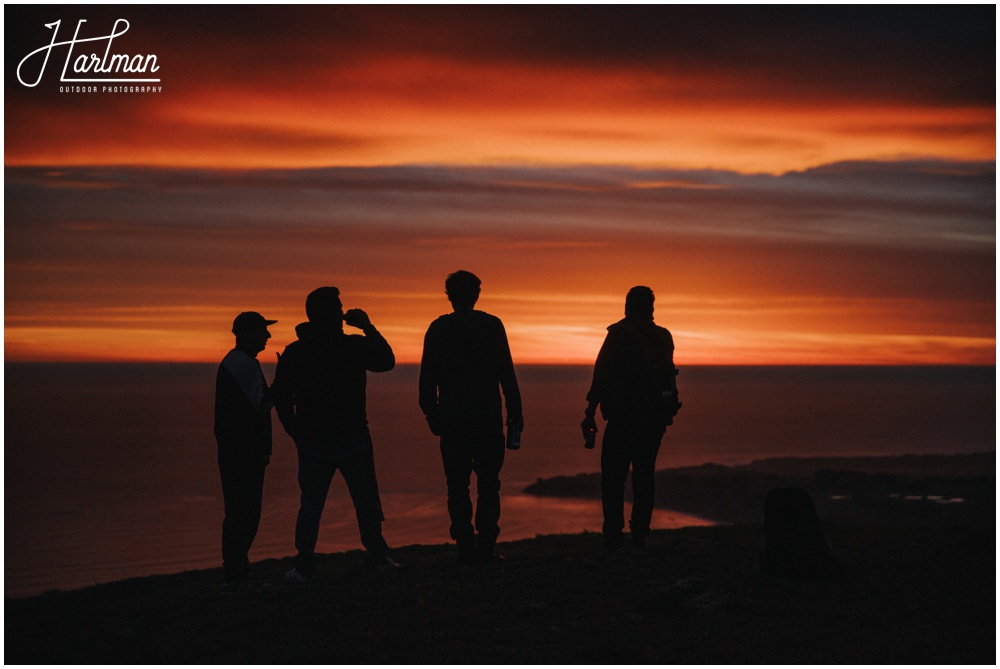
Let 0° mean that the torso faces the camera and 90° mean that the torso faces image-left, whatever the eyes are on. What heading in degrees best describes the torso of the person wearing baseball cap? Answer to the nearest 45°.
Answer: approximately 270°

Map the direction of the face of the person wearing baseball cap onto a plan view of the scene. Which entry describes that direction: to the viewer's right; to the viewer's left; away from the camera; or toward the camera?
to the viewer's right

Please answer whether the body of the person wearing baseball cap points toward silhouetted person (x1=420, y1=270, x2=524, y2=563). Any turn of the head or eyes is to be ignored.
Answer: yes

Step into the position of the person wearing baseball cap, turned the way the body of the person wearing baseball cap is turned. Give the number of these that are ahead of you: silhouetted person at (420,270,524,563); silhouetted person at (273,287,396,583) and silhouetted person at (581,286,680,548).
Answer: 3

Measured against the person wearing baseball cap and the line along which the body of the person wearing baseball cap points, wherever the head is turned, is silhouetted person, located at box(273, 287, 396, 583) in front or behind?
in front

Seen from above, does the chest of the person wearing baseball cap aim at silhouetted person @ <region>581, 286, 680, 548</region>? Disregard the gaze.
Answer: yes
